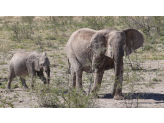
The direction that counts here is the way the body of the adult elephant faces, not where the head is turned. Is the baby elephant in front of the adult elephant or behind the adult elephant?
behind

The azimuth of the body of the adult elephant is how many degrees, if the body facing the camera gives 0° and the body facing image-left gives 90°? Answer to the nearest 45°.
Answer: approximately 315°

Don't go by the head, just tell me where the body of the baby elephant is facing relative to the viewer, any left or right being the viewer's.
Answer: facing to the right of the viewer
